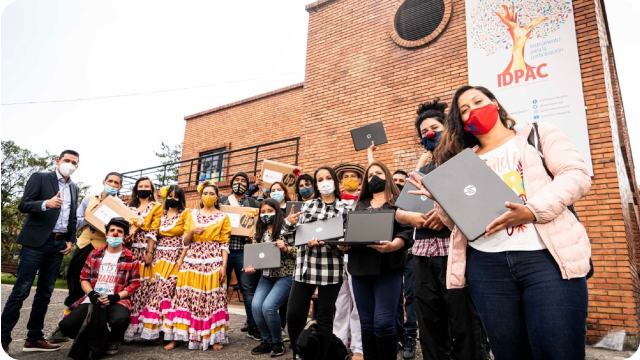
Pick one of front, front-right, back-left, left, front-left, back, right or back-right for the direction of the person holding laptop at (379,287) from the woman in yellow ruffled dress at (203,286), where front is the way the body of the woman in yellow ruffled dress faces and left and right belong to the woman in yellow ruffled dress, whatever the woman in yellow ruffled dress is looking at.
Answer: front-left

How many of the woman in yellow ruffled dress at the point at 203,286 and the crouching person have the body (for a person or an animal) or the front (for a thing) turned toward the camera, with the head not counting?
2

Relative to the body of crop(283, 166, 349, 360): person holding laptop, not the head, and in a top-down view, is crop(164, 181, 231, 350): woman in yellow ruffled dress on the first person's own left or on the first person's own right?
on the first person's own right

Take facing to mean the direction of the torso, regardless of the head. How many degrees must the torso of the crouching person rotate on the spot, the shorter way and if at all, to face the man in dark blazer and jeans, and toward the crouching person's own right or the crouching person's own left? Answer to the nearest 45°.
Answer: approximately 135° to the crouching person's own right

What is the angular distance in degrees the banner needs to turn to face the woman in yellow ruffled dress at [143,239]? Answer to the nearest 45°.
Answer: approximately 45° to its right
